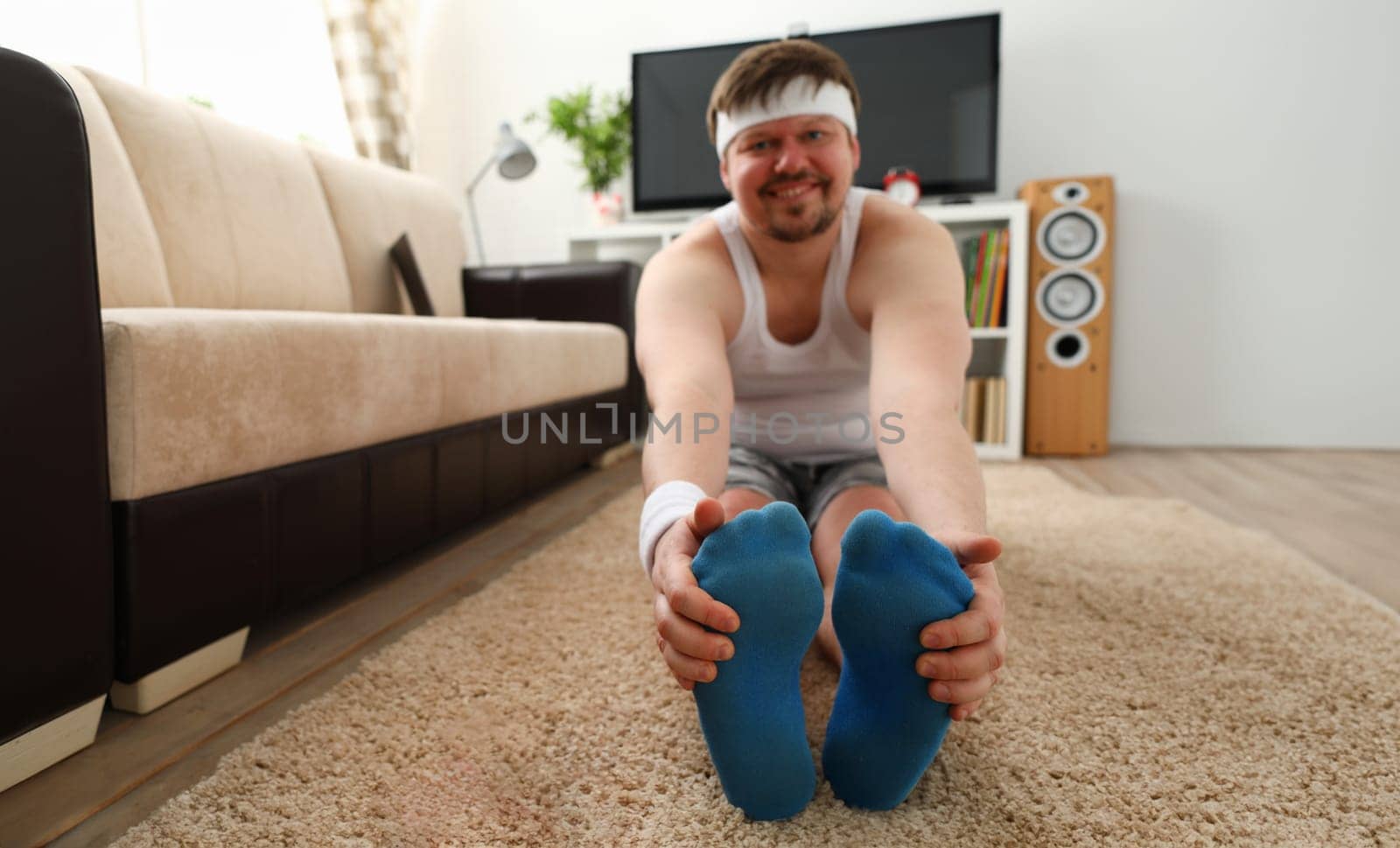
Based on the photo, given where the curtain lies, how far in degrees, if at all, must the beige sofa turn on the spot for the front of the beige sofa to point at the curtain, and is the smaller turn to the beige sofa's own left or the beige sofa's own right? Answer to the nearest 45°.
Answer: approximately 135° to the beige sofa's own left

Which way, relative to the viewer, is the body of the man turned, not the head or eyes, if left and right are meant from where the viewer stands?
facing the viewer

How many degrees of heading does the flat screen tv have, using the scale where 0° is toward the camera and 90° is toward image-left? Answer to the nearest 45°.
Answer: approximately 0°

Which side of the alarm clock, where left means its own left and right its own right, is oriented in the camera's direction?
front

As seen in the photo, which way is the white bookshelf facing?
toward the camera
